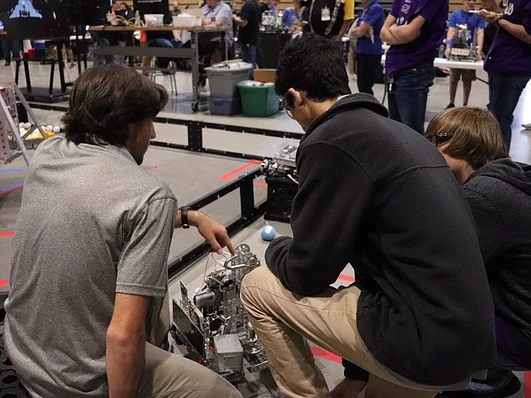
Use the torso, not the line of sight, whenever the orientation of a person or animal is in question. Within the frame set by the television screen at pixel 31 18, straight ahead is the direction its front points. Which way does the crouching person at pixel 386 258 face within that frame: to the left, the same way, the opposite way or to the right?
the opposite way

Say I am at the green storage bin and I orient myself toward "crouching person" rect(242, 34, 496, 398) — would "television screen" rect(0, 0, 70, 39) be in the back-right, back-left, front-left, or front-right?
back-right

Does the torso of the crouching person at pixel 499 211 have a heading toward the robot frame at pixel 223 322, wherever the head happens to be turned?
yes

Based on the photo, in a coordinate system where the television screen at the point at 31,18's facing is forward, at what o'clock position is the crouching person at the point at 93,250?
The crouching person is roughly at 12 o'clock from the television screen.

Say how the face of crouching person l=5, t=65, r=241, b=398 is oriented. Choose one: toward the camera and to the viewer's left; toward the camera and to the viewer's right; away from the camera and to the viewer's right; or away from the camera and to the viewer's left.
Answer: away from the camera and to the viewer's right

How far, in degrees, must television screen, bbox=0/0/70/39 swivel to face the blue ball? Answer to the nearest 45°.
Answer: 0° — it already faces it

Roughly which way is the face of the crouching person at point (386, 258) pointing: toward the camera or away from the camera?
away from the camera

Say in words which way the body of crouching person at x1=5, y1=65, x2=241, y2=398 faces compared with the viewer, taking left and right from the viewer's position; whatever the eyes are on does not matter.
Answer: facing away from the viewer and to the right of the viewer

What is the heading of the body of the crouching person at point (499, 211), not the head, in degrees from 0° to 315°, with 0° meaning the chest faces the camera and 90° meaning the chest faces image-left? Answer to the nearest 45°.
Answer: approximately 90°

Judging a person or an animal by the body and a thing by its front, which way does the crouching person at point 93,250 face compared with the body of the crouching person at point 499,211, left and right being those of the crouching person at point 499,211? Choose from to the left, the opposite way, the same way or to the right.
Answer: to the right

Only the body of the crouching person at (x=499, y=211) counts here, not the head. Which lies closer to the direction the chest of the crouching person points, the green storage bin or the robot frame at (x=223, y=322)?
the robot frame
